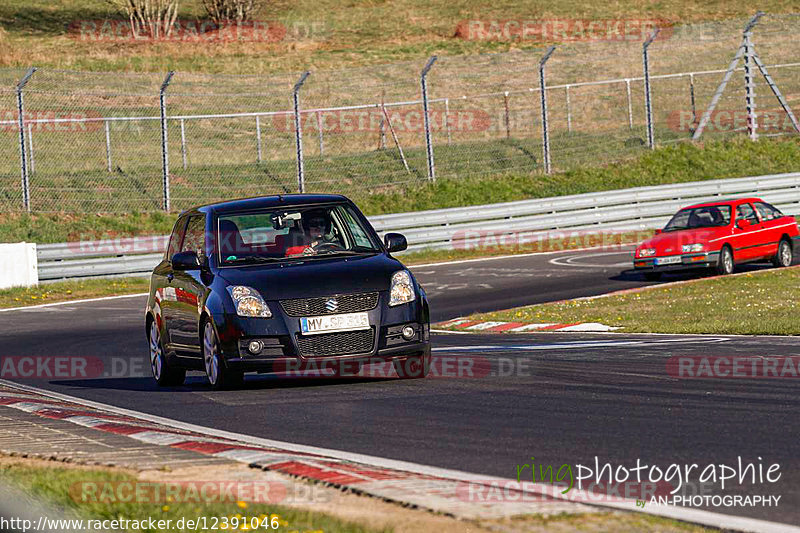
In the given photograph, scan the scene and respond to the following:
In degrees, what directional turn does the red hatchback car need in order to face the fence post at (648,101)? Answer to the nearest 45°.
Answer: approximately 135° to its right

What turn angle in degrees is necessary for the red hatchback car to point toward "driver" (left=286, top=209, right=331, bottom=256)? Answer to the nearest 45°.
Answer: approximately 45° to its left

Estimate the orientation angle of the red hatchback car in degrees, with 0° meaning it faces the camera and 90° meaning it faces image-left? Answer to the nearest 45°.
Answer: approximately 45°

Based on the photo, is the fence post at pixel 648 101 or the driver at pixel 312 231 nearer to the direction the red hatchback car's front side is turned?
the driver

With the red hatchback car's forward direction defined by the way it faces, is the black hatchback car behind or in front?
in front

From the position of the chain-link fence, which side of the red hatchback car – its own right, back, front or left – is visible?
right
